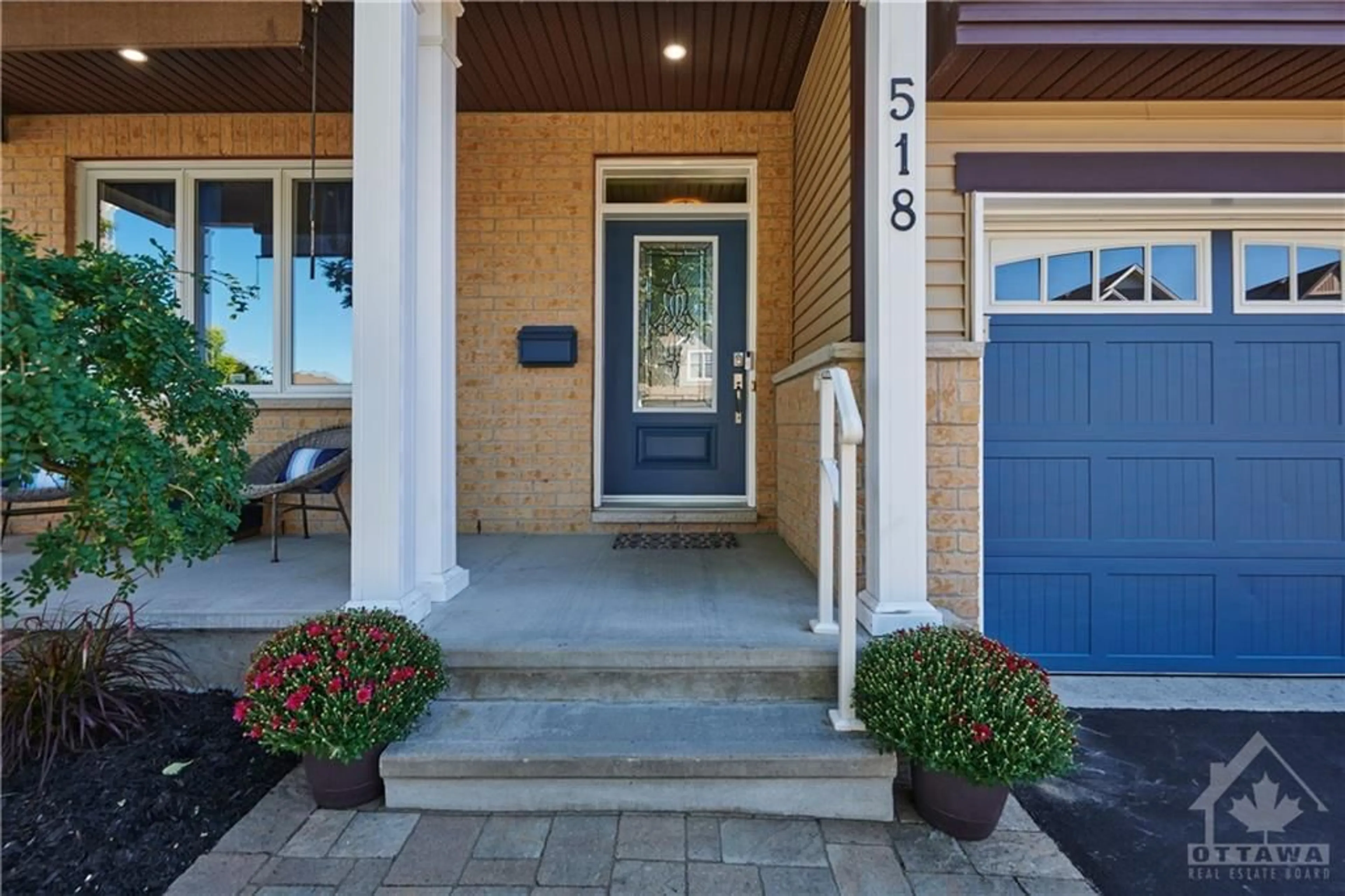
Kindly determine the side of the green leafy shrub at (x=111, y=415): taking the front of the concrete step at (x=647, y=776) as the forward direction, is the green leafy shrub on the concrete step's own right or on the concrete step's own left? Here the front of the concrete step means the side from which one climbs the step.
on the concrete step's own right

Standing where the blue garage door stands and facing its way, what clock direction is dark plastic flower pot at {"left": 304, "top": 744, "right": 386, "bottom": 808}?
The dark plastic flower pot is roughly at 1 o'clock from the blue garage door.

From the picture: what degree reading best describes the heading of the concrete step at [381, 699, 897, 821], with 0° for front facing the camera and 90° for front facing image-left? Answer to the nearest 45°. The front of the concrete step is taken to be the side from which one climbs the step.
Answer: approximately 0°

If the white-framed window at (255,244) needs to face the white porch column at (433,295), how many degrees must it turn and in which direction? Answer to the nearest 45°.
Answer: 0° — it already faces it

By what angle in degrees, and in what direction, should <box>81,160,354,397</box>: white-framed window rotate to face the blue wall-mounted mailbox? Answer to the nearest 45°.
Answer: approximately 45° to its left
